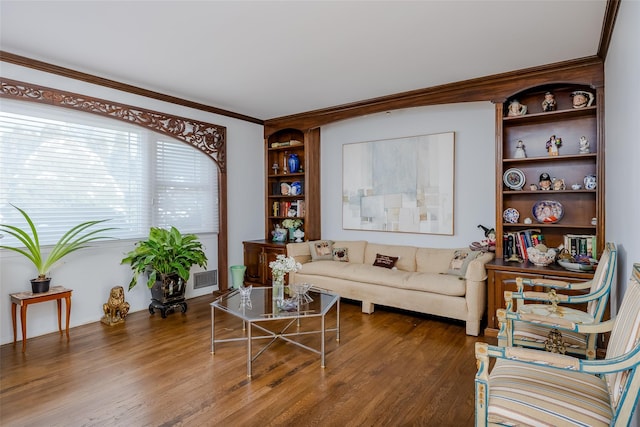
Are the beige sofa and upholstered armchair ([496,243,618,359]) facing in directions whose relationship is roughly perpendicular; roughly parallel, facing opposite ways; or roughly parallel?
roughly perpendicular

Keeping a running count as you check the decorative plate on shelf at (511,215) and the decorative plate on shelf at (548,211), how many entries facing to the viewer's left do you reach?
0

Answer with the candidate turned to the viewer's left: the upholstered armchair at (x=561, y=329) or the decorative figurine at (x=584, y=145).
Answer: the upholstered armchair

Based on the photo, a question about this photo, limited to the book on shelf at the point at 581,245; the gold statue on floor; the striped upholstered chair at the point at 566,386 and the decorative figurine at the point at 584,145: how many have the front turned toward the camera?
3

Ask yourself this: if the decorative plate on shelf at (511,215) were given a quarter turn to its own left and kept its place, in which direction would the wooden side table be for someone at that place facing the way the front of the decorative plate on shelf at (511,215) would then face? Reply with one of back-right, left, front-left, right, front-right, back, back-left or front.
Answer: back-right

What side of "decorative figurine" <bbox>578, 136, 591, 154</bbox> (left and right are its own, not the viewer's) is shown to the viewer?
front

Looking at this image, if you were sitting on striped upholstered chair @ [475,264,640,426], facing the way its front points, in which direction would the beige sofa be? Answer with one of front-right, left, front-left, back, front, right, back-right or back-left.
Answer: front-right

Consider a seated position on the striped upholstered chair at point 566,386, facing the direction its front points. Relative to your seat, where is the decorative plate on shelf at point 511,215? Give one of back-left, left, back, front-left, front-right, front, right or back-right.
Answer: right

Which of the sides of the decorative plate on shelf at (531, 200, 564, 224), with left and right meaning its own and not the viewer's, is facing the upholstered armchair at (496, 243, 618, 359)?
front

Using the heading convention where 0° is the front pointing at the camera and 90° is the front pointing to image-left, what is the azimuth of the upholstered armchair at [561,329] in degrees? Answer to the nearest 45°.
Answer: approximately 90°
